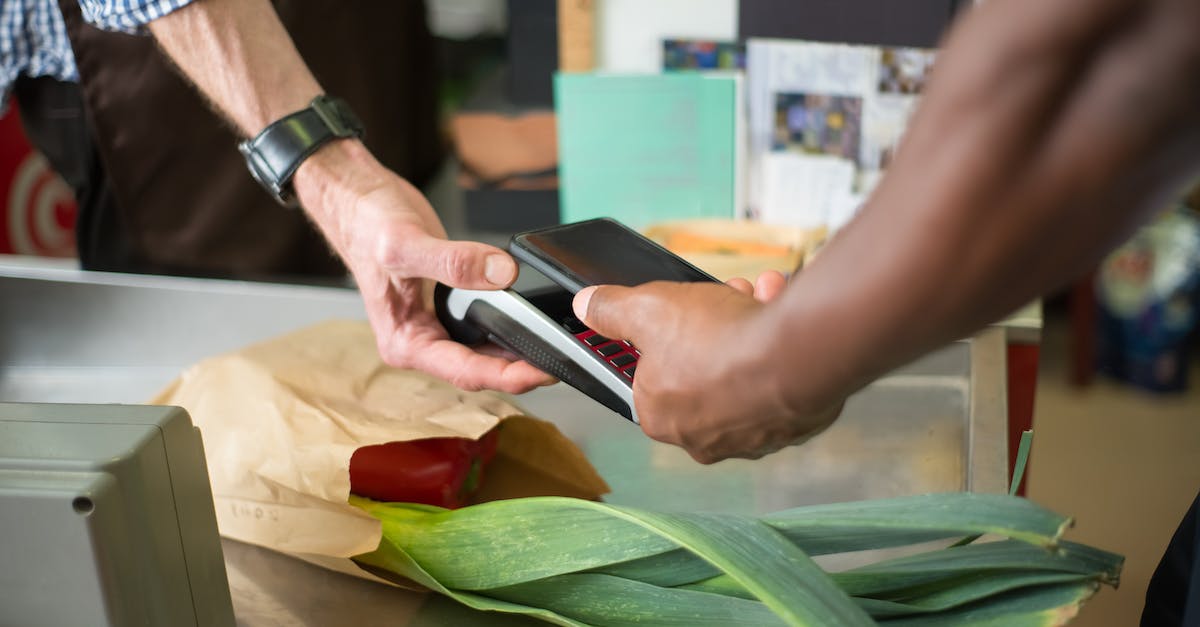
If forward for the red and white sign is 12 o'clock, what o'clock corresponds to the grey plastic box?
The grey plastic box is roughly at 12 o'clock from the red and white sign.

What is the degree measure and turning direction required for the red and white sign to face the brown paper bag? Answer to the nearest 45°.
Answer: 0° — it already faces it

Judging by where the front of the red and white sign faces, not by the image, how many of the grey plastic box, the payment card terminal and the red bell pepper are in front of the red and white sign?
3

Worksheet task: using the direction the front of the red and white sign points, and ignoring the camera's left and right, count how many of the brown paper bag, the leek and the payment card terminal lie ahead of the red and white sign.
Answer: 3

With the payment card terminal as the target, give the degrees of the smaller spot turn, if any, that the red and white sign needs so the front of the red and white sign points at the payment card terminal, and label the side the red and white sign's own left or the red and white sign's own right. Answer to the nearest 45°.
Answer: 0° — it already faces it

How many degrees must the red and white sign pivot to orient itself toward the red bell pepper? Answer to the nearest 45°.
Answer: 0° — it already faces it

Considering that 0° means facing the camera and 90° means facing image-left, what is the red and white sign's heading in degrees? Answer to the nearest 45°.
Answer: approximately 0°

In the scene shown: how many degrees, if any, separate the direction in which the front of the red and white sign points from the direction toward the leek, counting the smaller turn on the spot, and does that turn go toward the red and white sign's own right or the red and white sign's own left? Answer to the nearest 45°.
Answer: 0° — it already faces it
